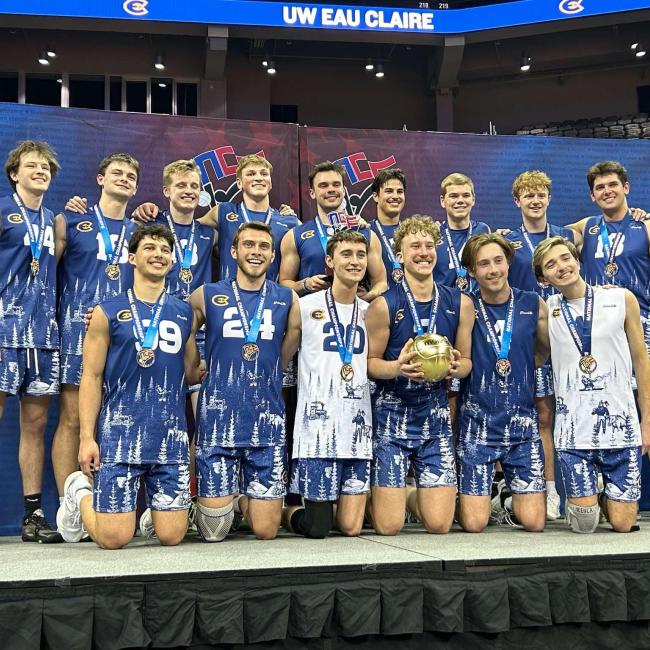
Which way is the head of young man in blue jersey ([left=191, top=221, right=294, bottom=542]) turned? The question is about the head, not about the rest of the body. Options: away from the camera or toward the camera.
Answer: toward the camera

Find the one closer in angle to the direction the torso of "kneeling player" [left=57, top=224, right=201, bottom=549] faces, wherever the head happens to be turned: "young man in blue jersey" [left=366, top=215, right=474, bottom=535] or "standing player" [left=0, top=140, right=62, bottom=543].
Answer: the young man in blue jersey

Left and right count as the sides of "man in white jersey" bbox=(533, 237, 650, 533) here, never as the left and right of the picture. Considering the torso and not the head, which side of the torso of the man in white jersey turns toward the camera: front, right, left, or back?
front

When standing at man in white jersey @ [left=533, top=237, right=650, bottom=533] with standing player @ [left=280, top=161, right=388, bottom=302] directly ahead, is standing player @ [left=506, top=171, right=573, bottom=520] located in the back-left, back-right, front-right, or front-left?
front-right

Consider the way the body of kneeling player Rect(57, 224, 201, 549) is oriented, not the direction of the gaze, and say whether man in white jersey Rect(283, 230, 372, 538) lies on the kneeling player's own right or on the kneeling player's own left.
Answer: on the kneeling player's own left

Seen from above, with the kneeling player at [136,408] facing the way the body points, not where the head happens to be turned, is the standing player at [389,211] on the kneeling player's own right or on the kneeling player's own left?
on the kneeling player's own left

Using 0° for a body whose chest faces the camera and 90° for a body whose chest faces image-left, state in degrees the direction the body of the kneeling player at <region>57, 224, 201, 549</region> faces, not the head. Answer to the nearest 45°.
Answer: approximately 315°

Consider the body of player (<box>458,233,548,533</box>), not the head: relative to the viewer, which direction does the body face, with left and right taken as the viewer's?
facing the viewer

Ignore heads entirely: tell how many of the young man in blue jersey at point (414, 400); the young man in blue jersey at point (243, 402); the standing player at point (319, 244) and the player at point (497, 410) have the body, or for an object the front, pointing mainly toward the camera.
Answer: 4

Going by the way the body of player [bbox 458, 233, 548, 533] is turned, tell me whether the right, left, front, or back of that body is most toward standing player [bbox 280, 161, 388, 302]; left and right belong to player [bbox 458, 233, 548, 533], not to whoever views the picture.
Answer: right

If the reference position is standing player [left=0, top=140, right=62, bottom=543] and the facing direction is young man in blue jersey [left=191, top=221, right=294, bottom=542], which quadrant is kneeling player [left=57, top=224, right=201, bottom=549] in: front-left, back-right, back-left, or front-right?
front-right

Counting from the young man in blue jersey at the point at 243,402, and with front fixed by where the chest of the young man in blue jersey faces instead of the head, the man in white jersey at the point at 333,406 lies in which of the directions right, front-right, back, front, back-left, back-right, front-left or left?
left

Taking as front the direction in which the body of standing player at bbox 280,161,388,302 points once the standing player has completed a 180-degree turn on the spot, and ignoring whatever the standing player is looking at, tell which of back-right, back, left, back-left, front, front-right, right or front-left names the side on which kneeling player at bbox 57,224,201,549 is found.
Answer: back-left

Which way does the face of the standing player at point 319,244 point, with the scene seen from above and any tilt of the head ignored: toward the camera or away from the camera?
toward the camera

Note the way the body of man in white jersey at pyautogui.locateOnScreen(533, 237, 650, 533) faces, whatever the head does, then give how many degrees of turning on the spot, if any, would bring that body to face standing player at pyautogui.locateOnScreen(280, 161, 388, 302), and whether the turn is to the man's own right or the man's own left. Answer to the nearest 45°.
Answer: approximately 90° to the man's own right
